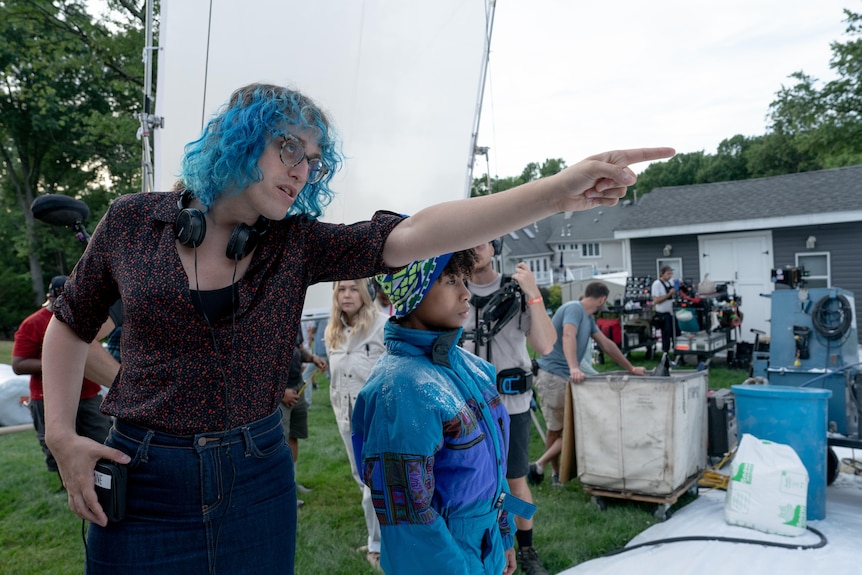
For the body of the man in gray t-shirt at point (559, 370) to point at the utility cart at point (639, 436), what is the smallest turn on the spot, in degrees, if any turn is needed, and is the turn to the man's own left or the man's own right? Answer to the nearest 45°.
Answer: approximately 45° to the man's own right

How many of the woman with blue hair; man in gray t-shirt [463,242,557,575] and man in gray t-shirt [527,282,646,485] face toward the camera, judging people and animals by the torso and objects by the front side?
2

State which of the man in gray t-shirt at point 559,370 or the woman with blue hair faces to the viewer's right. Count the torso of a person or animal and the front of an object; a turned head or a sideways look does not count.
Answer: the man in gray t-shirt

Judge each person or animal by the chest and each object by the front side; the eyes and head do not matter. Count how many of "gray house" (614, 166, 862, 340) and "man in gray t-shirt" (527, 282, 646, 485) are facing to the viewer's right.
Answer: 1

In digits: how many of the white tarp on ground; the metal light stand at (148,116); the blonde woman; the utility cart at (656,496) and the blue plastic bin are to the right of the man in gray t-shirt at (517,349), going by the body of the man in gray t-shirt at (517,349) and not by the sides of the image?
2

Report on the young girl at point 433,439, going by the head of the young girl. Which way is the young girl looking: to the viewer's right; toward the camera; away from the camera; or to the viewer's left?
to the viewer's right

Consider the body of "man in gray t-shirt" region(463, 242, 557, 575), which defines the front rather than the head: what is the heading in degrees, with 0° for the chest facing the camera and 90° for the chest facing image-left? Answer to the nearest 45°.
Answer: approximately 0°

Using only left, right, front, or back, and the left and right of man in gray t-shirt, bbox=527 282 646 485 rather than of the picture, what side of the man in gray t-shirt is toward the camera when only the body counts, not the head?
right

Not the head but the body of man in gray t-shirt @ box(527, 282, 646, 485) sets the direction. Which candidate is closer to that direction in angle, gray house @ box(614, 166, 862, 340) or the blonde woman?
the gray house
